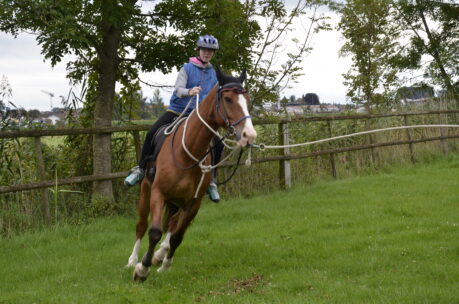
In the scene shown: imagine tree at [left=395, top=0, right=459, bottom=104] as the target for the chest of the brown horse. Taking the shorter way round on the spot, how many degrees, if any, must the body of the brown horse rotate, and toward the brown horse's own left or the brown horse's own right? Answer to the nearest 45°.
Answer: approximately 90° to the brown horse's own left

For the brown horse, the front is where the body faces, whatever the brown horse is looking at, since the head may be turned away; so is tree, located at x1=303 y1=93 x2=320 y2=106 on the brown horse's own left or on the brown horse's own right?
on the brown horse's own left

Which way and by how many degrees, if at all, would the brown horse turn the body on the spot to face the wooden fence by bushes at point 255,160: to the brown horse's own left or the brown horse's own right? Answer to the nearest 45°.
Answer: approximately 135° to the brown horse's own left

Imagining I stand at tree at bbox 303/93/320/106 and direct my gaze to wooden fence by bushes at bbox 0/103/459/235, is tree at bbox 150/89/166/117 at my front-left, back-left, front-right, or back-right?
front-right

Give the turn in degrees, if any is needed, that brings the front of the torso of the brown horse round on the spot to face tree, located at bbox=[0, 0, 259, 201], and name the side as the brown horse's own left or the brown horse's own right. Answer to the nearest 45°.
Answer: approximately 135° to the brown horse's own left

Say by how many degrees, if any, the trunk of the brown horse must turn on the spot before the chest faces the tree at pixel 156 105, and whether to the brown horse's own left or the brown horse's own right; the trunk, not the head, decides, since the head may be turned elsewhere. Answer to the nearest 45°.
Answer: approximately 135° to the brown horse's own left

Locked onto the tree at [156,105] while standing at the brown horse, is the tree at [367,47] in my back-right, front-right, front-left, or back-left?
front-right

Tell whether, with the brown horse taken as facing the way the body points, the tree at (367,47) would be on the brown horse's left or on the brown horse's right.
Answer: on the brown horse's left
